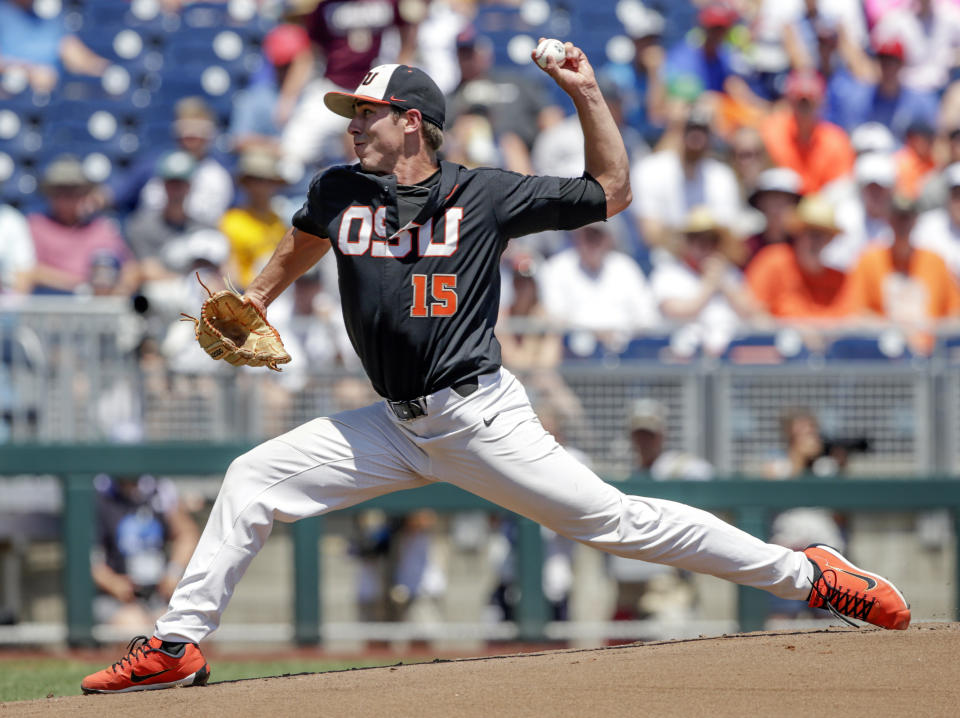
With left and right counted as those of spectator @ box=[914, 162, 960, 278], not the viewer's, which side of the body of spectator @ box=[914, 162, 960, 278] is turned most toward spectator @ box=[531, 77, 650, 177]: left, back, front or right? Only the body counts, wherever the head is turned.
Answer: right

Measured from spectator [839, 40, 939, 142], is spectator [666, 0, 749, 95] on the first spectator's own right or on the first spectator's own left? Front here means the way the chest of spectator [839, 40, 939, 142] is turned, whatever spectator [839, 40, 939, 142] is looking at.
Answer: on the first spectator's own right

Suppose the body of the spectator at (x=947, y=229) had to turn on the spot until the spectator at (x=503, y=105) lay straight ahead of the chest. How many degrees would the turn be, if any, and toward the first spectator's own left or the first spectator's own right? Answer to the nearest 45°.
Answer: approximately 90° to the first spectator's own right

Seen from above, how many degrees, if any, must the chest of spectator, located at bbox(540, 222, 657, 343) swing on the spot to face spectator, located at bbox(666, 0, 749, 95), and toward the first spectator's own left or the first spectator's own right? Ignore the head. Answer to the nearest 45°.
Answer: approximately 180°

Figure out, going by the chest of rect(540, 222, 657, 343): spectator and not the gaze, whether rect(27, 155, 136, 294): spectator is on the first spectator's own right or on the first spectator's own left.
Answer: on the first spectator's own right

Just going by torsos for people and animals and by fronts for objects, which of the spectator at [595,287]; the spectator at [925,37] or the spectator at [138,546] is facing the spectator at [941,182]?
the spectator at [925,37]

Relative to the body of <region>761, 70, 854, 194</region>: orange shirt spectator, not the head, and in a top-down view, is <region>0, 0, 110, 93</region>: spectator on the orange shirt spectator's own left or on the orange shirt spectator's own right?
on the orange shirt spectator's own right

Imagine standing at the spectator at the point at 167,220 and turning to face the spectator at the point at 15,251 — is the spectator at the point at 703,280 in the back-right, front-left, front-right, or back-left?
back-left

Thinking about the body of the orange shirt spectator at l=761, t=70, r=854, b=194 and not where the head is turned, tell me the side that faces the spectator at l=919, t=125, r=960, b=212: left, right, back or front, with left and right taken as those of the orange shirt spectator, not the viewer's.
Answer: left

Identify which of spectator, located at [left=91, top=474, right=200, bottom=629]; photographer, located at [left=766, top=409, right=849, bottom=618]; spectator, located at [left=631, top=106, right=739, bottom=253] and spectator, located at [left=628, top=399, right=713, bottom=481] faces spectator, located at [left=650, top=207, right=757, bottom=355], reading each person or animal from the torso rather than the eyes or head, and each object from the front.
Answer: spectator, located at [left=631, top=106, right=739, bottom=253]
